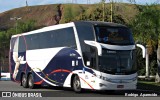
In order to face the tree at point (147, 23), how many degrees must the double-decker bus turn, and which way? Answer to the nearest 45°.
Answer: approximately 90° to its left

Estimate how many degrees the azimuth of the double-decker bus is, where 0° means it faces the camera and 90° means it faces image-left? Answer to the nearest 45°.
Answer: approximately 315°
